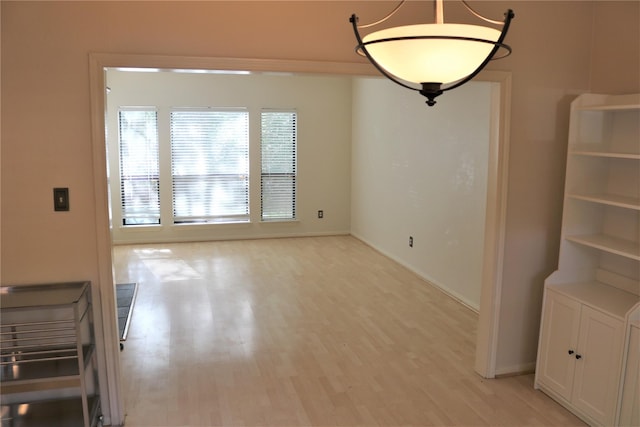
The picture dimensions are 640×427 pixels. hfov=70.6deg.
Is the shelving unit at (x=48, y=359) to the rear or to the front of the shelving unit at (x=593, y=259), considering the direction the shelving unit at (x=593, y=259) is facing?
to the front

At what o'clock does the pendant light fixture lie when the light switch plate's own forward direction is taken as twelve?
The pendant light fixture is roughly at 11 o'clock from the light switch plate.

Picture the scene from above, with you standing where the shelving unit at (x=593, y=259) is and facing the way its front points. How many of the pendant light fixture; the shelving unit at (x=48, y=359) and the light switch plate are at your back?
0

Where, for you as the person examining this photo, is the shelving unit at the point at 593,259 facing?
facing the viewer and to the left of the viewer

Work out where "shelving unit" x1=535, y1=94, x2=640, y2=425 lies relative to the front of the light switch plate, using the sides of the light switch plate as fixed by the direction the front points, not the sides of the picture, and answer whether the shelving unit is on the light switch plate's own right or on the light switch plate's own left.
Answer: on the light switch plate's own left

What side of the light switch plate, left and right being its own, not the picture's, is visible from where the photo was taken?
front

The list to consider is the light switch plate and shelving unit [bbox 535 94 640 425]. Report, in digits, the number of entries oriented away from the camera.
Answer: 0

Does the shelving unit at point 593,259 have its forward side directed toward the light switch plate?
yes

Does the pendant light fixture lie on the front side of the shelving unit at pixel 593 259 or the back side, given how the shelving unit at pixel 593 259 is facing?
on the front side
